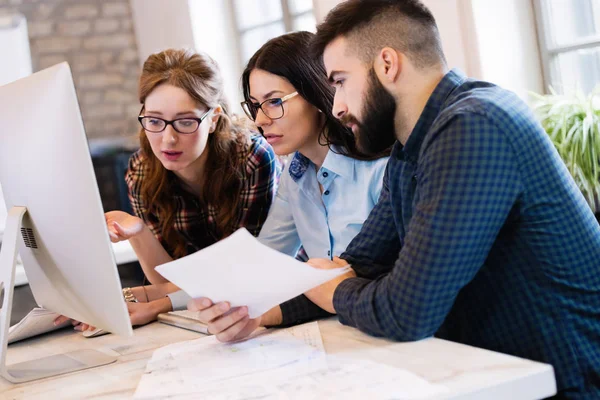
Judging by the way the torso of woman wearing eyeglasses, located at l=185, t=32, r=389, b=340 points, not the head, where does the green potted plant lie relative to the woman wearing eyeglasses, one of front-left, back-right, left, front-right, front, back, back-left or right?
back

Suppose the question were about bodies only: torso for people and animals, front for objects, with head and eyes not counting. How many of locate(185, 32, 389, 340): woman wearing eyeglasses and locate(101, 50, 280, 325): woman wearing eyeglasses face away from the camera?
0

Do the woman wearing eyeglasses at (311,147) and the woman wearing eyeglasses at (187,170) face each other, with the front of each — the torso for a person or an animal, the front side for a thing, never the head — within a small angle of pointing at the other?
no

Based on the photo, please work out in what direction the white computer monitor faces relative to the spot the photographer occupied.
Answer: facing away from the viewer and to the right of the viewer

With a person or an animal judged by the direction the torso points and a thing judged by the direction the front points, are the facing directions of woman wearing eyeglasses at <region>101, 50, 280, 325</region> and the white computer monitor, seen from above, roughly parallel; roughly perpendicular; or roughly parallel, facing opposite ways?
roughly parallel, facing opposite ways

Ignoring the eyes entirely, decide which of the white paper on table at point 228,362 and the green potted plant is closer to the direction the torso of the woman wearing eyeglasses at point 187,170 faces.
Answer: the white paper on table

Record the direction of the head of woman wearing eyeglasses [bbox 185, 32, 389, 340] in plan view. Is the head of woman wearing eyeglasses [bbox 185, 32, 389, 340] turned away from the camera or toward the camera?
toward the camera

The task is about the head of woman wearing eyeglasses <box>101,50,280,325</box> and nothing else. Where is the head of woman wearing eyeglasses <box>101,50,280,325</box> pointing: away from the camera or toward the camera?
toward the camera

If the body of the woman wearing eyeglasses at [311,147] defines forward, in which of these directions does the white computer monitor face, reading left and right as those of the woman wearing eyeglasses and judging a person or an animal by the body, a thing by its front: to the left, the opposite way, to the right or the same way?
the opposite way

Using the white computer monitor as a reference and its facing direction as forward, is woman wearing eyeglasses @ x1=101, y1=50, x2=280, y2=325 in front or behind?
in front

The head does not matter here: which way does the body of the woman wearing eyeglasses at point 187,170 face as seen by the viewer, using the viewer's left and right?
facing the viewer and to the left of the viewer

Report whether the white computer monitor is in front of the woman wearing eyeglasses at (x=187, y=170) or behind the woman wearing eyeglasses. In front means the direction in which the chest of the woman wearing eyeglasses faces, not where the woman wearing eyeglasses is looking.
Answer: in front
